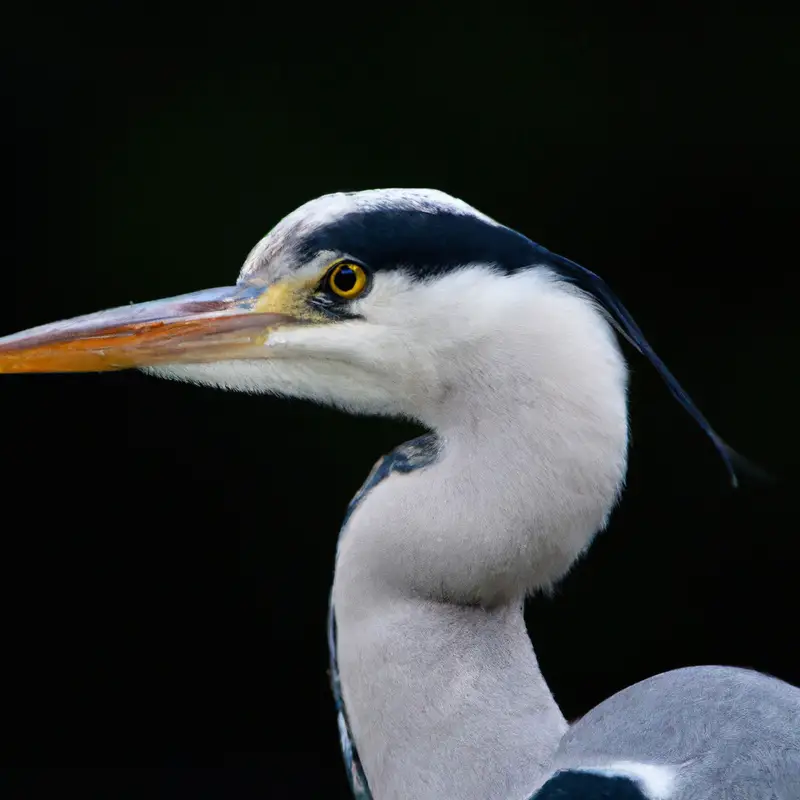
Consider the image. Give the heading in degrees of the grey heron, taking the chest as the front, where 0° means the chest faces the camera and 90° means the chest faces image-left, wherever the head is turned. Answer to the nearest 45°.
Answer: approximately 90°
